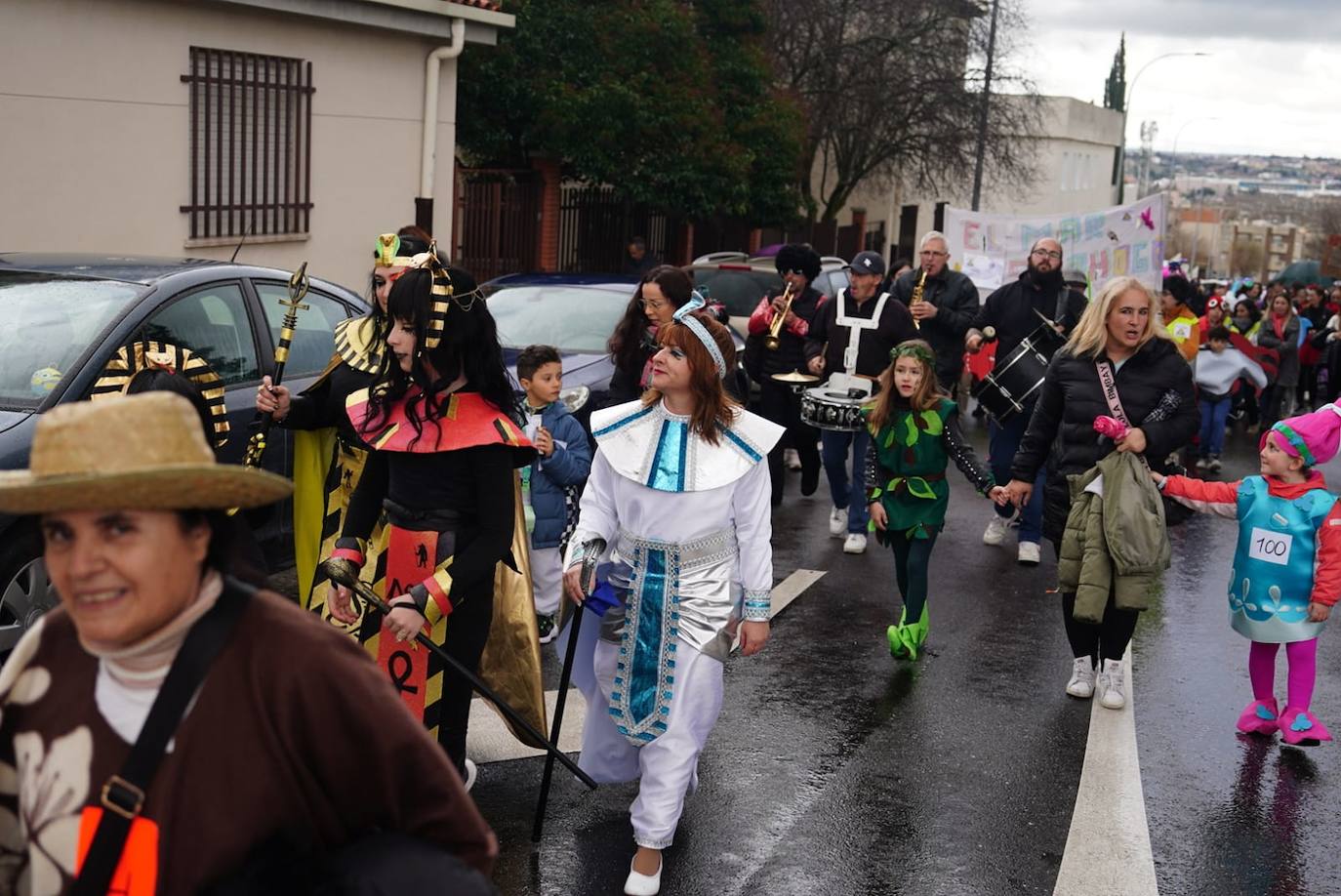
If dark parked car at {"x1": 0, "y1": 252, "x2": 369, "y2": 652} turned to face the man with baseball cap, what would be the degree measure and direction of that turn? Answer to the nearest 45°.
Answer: approximately 180°

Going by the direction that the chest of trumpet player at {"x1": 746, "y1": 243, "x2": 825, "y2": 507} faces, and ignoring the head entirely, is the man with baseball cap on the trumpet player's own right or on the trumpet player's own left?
on the trumpet player's own left

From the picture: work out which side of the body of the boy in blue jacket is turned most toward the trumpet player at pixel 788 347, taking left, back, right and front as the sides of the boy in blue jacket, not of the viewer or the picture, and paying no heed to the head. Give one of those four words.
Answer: back

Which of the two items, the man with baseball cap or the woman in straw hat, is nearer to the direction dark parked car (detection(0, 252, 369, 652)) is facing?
the woman in straw hat
